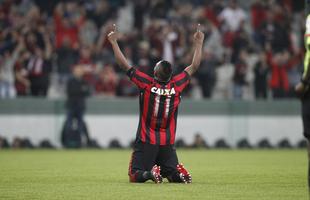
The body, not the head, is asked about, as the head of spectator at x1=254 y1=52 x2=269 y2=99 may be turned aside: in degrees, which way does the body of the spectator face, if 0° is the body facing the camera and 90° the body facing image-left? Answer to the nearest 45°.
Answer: approximately 0°

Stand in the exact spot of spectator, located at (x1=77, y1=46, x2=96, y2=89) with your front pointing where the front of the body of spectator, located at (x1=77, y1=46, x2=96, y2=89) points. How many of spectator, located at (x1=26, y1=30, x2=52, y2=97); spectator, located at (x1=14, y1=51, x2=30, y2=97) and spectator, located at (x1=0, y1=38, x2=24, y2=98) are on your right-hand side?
3

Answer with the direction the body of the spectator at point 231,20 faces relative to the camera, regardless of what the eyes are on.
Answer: toward the camera

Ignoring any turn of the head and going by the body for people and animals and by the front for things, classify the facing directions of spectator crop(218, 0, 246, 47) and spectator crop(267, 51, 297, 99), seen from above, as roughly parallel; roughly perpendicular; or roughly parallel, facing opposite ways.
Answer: roughly parallel

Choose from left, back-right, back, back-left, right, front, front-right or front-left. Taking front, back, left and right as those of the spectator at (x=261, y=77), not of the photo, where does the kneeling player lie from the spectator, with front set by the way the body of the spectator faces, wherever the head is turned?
front

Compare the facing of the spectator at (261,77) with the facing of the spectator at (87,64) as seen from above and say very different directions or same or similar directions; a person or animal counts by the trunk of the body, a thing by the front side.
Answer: same or similar directions

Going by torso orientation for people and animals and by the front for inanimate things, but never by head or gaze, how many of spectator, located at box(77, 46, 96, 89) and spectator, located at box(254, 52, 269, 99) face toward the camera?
2

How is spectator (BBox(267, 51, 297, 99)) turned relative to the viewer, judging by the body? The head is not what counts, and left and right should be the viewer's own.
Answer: facing the viewer
